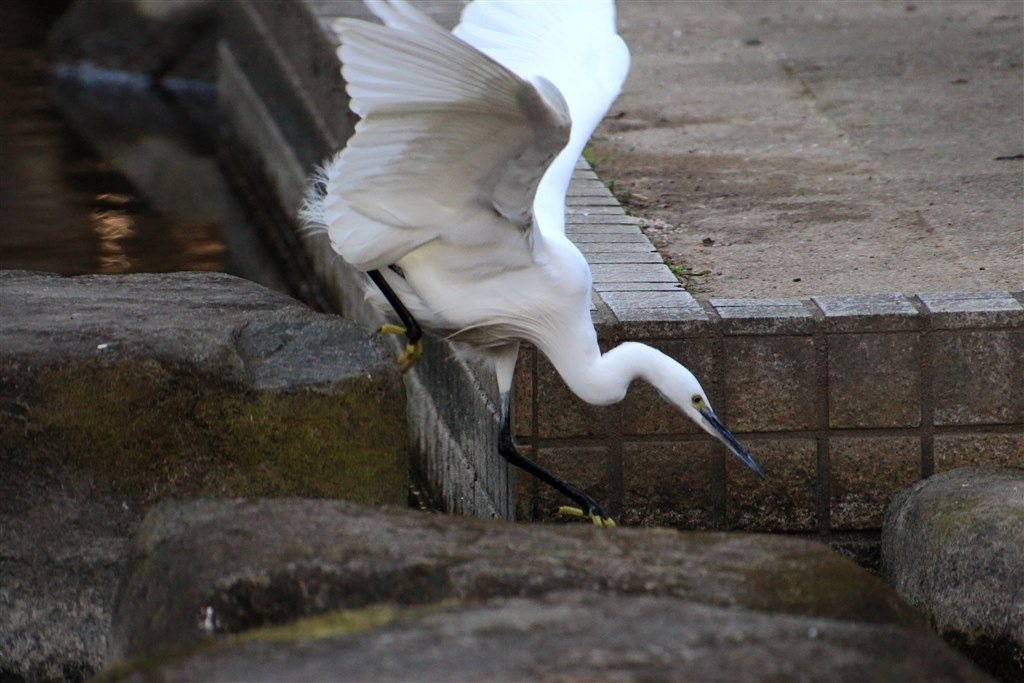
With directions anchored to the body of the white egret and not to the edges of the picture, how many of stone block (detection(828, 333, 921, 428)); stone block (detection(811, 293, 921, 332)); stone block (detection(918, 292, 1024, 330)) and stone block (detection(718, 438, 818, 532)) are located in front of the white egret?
4

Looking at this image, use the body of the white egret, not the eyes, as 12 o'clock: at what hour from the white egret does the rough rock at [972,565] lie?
The rough rock is roughly at 1 o'clock from the white egret.

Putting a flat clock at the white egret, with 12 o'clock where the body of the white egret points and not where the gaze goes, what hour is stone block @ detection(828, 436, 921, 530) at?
The stone block is roughly at 12 o'clock from the white egret.

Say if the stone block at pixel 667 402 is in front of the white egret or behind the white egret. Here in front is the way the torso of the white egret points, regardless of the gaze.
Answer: in front

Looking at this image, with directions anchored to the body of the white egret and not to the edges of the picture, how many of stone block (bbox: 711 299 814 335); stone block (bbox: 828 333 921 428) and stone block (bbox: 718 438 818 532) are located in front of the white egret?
3

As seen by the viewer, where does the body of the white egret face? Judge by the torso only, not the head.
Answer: to the viewer's right

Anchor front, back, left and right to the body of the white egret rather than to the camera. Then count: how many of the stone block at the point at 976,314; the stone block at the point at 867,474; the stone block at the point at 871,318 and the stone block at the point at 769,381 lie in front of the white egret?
4

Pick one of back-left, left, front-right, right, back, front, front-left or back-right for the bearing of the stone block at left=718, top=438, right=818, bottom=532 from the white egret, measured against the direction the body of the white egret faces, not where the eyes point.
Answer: front

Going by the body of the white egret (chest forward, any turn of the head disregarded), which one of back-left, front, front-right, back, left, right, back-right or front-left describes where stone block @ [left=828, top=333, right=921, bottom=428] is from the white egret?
front

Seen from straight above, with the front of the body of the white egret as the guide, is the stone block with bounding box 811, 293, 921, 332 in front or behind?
in front

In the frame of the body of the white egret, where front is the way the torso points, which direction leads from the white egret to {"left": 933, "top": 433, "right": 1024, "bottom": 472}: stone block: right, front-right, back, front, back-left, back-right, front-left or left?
front
